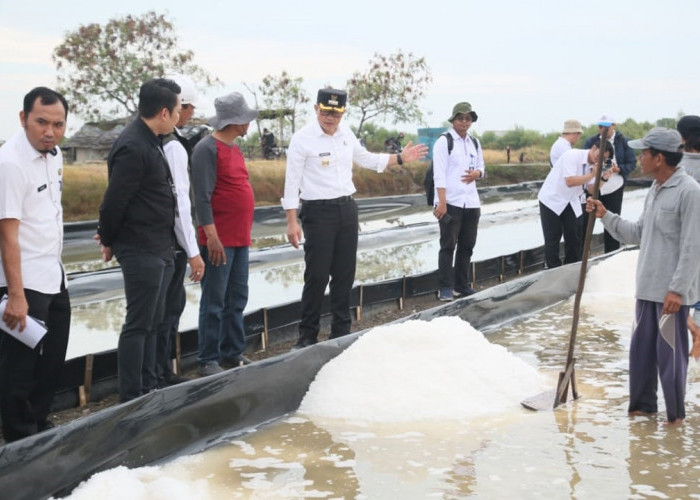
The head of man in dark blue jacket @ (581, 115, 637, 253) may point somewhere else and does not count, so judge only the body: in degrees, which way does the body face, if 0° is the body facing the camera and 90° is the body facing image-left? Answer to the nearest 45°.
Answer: approximately 45°

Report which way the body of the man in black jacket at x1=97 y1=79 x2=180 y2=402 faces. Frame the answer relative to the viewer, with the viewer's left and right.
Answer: facing to the right of the viewer

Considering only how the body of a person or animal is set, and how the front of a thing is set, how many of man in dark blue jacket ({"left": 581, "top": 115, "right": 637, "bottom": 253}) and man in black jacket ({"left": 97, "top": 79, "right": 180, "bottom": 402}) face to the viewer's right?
1

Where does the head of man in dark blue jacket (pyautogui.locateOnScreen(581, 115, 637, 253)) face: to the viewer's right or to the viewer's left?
to the viewer's left

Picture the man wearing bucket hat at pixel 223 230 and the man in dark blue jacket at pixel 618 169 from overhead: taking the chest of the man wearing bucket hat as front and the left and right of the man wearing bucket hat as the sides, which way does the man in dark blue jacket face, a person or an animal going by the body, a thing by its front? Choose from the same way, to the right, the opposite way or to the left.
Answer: to the right

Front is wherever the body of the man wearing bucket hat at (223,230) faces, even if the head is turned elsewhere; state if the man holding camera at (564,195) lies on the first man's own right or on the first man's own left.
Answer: on the first man's own left

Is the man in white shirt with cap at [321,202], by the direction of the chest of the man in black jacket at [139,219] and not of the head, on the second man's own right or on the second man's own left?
on the second man's own left

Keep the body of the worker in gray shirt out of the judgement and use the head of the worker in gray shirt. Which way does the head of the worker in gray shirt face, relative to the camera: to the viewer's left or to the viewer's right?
to the viewer's left

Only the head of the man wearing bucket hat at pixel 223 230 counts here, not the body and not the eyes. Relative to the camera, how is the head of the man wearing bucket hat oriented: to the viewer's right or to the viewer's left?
to the viewer's right

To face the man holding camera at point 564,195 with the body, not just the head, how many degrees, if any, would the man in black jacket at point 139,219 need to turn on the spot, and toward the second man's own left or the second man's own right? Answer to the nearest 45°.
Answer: approximately 45° to the second man's own left
